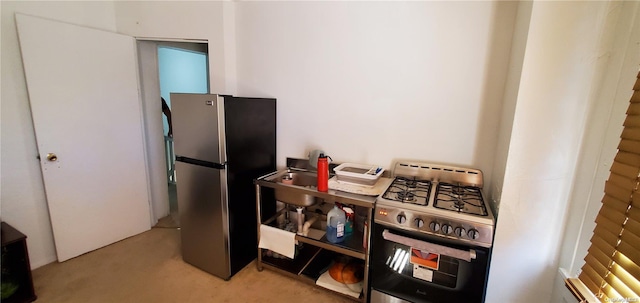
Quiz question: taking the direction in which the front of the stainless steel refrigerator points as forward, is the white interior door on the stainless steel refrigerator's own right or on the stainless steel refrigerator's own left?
on the stainless steel refrigerator's own right

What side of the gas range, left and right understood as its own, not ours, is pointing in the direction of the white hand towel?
right

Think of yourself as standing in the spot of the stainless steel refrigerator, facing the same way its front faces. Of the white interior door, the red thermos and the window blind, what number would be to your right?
1

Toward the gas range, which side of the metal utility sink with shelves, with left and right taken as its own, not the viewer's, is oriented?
left

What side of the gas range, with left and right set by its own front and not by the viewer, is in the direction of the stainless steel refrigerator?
right

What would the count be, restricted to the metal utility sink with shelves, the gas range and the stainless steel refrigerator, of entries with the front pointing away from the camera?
0

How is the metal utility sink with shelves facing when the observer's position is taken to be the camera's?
facing the viewer and to the left of the viewer

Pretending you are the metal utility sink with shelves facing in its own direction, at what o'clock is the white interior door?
The white interior door is roughly at 2 o'clock from the metal utility sink with shelves.

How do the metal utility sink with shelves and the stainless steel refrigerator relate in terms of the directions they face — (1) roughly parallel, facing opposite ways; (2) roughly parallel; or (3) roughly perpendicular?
roughly parallel

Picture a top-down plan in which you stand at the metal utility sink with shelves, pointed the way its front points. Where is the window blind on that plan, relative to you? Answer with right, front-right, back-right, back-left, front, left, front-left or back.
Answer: left

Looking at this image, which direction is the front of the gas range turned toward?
toward the camera

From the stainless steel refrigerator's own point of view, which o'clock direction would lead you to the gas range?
The gas range is roughly at 9 o'clock from the stainless steel refrigerator.

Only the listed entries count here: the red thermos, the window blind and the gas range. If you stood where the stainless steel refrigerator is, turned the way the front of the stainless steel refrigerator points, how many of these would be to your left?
3
